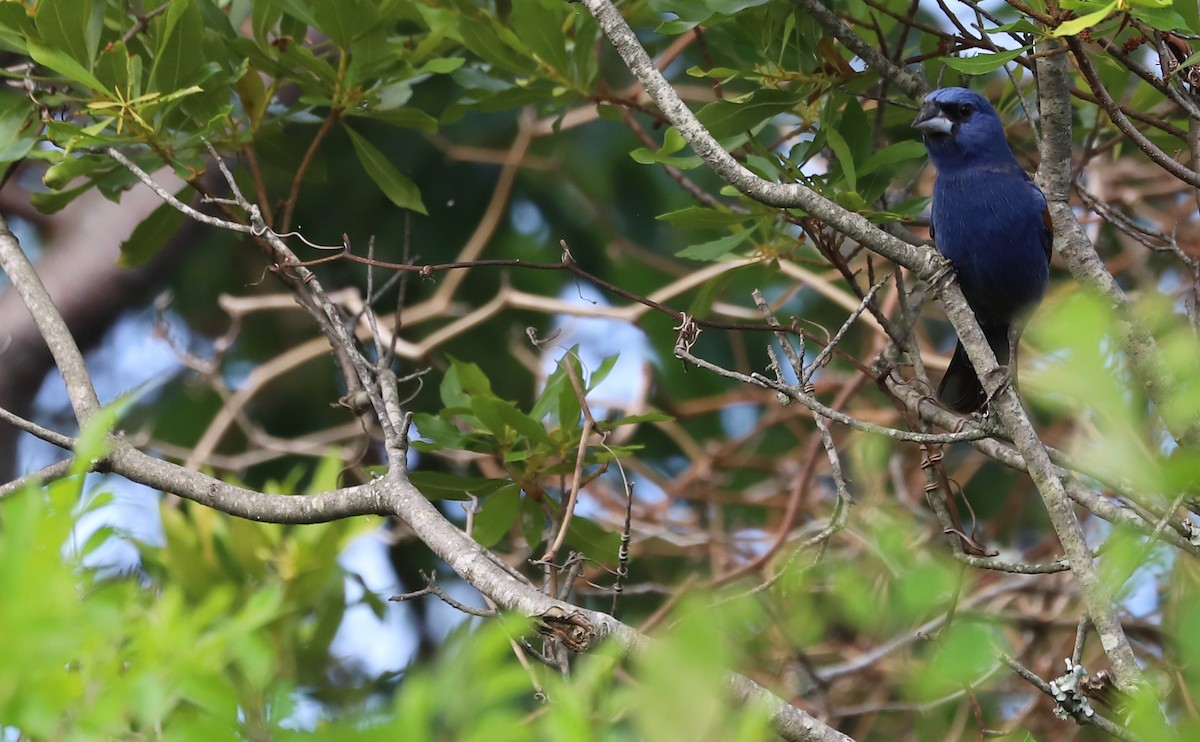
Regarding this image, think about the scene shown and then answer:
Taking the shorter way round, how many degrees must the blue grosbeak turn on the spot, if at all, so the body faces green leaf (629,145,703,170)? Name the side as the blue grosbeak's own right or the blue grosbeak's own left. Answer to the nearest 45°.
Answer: approximately 90° to the blue grosbeak's own right

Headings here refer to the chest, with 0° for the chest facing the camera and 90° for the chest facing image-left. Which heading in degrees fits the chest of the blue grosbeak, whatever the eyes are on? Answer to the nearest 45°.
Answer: approximately 45°

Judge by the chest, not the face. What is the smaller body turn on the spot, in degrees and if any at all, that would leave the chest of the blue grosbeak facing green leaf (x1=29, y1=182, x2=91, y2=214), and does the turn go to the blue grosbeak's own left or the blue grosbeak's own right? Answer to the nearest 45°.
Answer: approximately 90° to the blue grosbeak's own right

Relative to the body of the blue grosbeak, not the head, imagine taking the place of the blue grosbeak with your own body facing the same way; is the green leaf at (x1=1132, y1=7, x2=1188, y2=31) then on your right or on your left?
on your left

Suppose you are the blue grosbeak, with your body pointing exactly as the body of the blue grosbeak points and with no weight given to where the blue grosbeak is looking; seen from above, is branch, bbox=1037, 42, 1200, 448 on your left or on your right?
on your left
